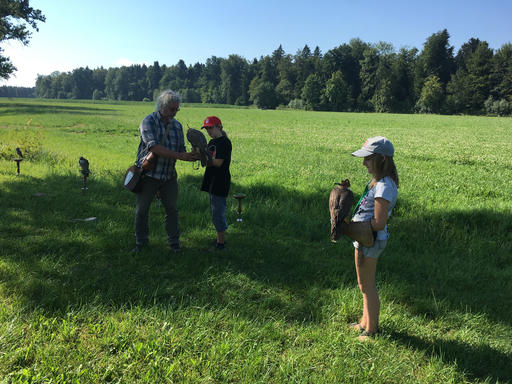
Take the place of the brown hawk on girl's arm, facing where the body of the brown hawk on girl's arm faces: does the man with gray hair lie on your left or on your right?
on your left

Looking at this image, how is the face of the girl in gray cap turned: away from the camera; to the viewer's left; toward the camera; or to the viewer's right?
to the viewer's left

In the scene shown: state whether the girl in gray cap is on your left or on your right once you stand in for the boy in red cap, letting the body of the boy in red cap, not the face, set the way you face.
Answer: on your left

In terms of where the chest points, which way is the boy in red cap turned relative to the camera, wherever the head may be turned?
to the viewer's left

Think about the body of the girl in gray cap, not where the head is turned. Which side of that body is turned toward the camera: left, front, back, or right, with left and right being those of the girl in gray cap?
left
